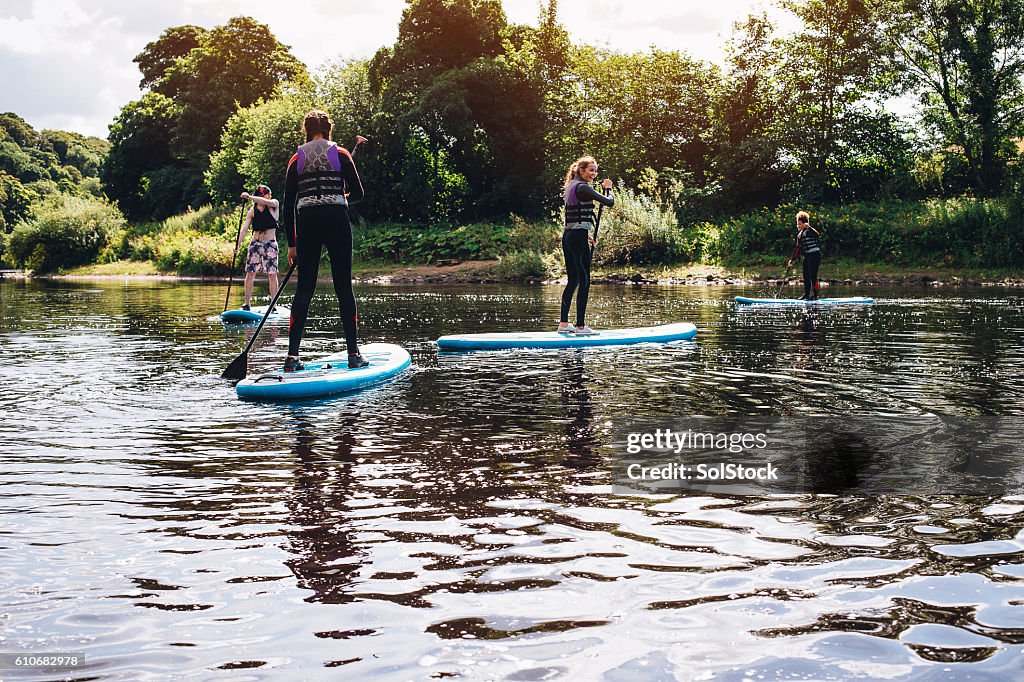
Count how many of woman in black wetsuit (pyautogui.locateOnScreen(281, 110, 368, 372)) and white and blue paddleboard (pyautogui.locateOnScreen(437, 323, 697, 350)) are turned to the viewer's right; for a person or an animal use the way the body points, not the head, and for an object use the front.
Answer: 1

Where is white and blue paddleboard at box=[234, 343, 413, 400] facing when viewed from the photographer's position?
facing away from the viewer and to the right of the viewer

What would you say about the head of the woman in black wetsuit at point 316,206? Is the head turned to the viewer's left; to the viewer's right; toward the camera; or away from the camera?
away from the camera

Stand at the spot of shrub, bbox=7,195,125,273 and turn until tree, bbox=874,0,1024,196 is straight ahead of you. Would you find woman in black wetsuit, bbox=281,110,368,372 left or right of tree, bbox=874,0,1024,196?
right

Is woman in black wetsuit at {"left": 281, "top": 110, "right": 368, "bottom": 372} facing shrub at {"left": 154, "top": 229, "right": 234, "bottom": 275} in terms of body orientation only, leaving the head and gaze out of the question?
yes

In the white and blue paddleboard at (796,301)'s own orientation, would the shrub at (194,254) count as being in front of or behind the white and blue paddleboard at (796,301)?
in front

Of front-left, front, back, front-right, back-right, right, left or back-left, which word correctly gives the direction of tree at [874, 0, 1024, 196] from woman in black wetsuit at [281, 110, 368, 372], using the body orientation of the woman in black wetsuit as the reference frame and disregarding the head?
front-right

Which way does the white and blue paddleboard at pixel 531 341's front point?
to the viewer's right

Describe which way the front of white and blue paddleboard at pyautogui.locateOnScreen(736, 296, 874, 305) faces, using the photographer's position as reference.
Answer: facing to the left of the viewer

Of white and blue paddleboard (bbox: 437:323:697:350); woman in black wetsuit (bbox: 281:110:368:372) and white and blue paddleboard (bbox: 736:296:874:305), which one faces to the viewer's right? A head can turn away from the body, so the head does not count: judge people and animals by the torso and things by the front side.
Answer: white and blue paddleboard (bbox: 437:323:697:350)

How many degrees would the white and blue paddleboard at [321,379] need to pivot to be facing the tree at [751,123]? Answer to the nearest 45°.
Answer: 0° — it already faces it

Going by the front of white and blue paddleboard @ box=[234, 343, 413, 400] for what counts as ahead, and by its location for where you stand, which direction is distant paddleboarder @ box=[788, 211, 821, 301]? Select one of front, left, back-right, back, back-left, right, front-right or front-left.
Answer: front

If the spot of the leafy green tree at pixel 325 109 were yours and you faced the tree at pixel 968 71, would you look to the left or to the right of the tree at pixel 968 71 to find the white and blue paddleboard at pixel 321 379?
right

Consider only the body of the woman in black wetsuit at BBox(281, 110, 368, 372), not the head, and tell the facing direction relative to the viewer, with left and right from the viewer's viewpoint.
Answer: facing away from the viewer

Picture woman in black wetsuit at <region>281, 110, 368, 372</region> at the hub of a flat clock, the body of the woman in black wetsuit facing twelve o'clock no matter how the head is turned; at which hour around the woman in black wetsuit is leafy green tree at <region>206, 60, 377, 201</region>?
The leafy green tree is roughly at 12 o'clock from the woman in black wetsuit.
